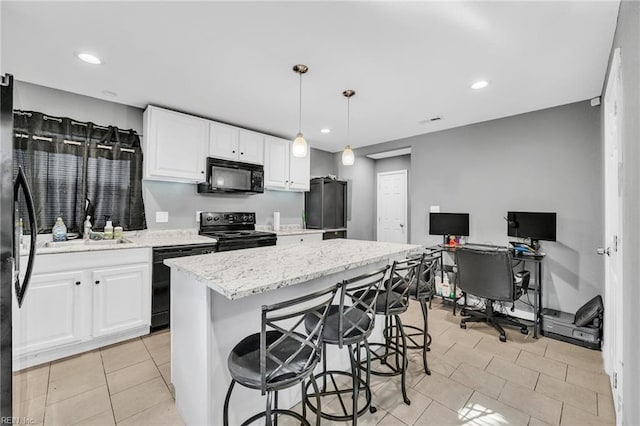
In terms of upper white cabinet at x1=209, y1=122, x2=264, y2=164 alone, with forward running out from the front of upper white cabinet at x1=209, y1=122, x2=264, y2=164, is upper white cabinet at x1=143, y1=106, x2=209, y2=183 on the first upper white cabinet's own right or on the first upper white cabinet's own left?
on the first upper white cabinet's own right

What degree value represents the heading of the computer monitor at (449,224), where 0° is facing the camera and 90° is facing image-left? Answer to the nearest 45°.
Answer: approximately 0°

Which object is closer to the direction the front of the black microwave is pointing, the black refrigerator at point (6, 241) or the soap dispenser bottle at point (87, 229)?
the black refrigerator

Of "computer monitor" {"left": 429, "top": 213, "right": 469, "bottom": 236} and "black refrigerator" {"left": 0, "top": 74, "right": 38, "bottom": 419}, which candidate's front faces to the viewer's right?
the black refrigerator

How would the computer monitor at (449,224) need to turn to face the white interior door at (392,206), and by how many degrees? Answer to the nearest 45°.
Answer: approximately 135° to its right

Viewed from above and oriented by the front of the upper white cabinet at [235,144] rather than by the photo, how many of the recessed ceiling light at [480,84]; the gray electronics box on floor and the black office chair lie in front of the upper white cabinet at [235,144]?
3

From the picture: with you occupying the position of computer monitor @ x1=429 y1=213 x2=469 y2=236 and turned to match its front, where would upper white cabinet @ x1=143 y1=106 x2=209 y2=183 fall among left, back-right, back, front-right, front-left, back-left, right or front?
front-right

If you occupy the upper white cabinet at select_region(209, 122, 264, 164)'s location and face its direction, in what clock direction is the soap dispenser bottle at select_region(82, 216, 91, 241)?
The soap dispenser bottle is roughly at 4 o'clock from the upper white cabinet.
